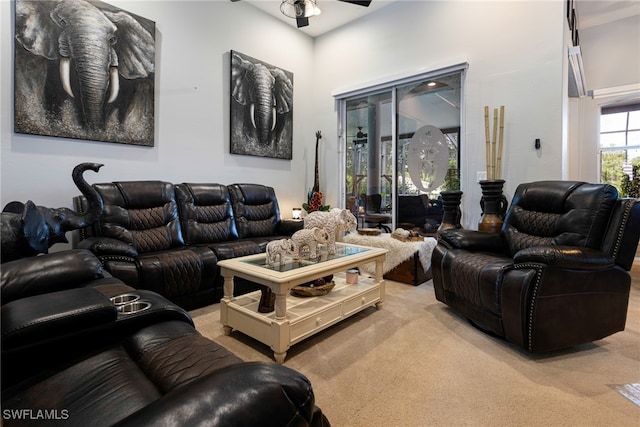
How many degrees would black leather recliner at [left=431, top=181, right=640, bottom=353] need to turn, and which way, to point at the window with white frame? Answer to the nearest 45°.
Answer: approximately 135° to its right

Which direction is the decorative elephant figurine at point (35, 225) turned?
to the viewer's right

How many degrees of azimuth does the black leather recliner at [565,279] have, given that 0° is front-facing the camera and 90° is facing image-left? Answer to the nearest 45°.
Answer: approximately 45°

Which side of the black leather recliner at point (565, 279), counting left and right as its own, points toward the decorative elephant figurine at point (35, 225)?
front

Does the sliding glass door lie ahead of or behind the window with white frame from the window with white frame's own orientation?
ahead

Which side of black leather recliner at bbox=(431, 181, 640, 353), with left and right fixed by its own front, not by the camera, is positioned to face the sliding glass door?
right

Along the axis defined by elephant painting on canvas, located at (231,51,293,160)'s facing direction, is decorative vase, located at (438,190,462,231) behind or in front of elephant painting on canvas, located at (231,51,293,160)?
in front
